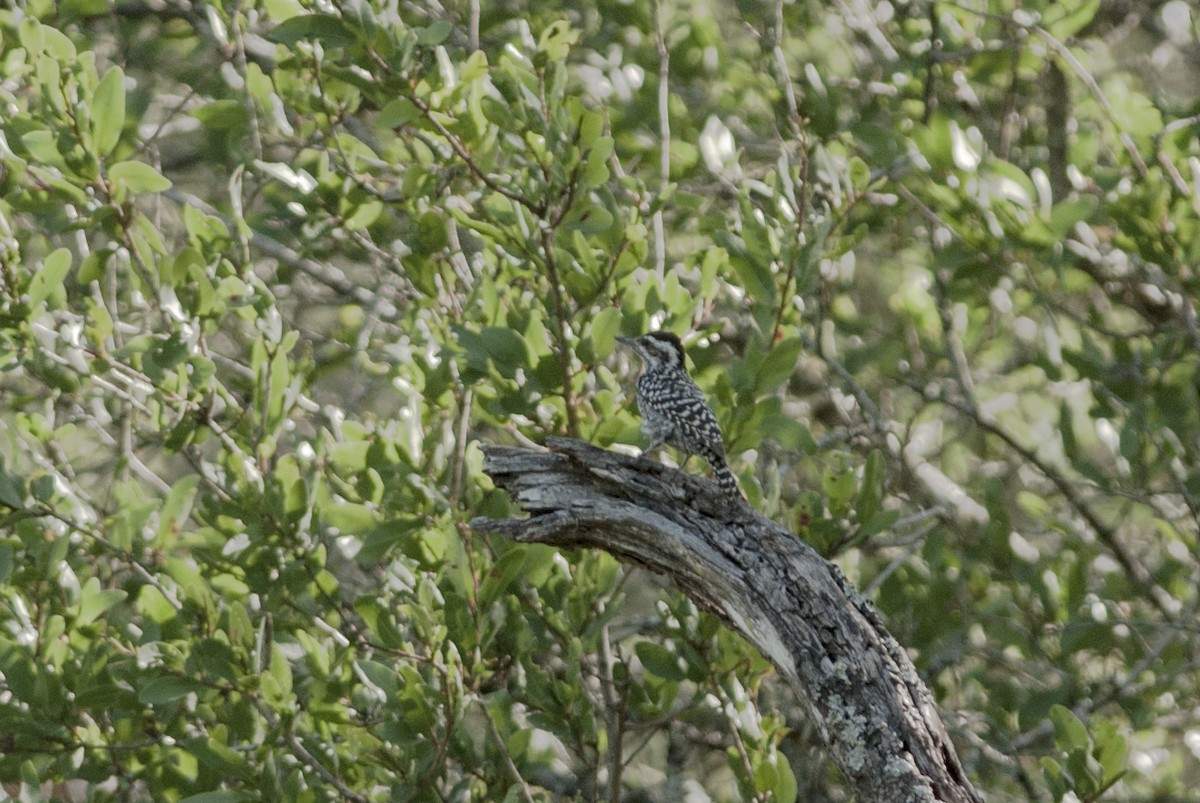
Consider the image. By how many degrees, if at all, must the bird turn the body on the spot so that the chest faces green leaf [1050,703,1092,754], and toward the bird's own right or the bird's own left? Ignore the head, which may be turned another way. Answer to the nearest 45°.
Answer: approximately 135° to the bird's own left

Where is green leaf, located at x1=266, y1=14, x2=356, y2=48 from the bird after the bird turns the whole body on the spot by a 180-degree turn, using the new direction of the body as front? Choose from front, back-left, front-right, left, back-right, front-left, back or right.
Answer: back

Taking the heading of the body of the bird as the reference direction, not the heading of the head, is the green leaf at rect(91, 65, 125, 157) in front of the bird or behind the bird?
in front

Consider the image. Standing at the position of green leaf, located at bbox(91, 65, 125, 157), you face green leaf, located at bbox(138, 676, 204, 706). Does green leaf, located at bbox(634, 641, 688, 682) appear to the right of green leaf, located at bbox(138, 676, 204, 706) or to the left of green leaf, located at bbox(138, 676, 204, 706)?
left

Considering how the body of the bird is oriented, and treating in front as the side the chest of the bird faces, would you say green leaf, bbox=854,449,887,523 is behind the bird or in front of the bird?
behind

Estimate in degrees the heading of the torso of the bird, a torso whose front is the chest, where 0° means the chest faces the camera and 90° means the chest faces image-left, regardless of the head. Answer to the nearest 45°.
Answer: approximately 90°

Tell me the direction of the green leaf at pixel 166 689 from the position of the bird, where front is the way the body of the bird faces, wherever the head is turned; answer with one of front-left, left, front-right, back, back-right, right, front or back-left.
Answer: front-left
